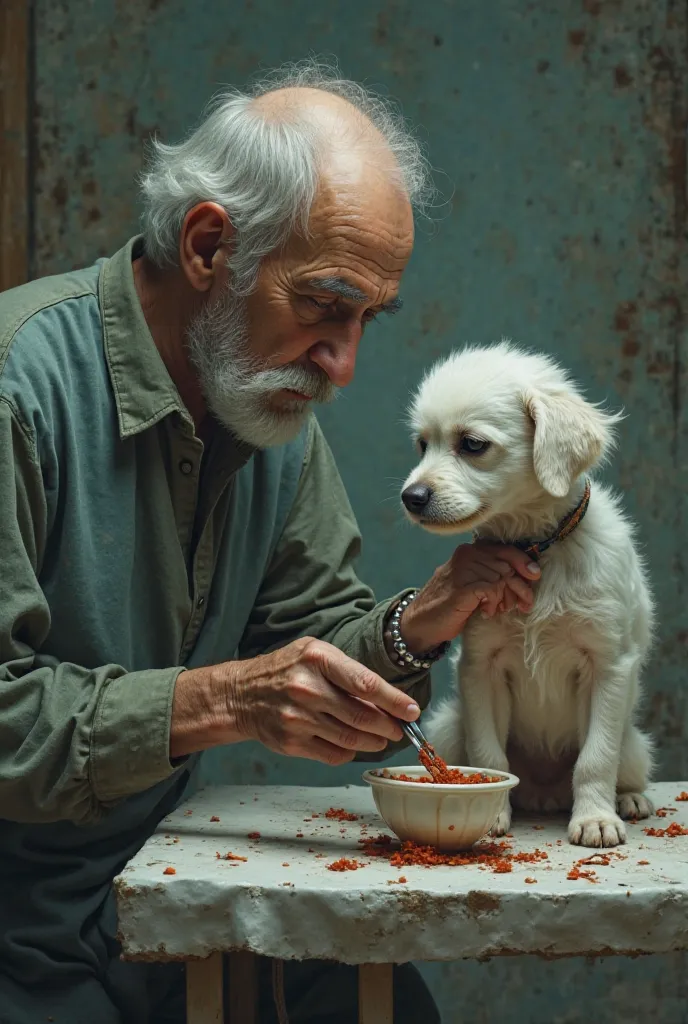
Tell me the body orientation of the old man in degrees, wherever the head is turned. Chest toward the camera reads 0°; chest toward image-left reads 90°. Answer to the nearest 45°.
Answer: approximately 315°

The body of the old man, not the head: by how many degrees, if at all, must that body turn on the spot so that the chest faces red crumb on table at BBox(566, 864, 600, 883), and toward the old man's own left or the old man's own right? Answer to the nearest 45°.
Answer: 0° — they already face it

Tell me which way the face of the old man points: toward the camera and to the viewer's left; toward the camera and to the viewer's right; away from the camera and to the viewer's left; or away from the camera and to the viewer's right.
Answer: toward the camera and to the viewer's right

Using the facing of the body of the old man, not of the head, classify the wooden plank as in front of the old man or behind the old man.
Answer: behind
